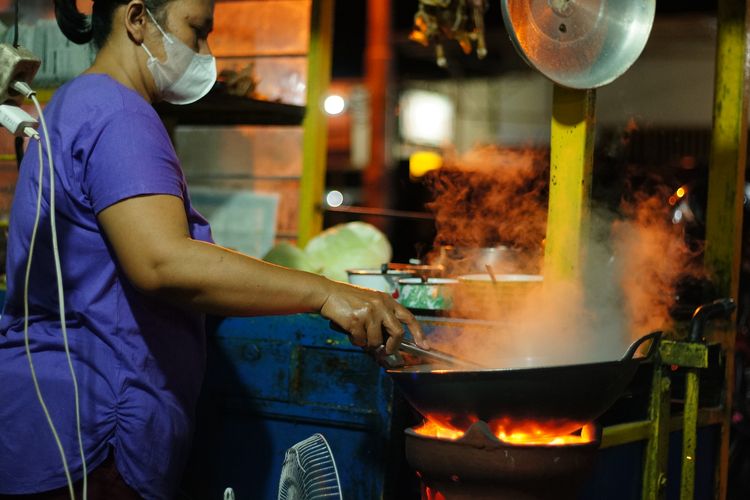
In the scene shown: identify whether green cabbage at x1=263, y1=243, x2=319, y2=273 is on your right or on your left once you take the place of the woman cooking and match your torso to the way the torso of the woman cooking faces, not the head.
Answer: on your left

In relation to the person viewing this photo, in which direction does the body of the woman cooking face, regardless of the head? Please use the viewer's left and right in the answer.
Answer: facing to the right of the viewer

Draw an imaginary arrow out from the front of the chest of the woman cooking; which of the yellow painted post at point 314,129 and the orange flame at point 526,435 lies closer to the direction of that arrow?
the orange flame

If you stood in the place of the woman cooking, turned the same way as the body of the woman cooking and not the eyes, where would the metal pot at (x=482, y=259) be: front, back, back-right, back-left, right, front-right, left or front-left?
front-left

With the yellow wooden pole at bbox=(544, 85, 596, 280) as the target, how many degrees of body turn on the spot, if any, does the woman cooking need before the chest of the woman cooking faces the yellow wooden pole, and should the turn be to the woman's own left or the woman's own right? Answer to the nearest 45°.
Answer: approximately 45° to the woman's own left

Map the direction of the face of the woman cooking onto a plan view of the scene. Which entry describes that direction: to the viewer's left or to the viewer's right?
to the viewer's right

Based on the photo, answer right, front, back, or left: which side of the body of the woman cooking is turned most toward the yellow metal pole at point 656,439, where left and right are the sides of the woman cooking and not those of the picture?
front

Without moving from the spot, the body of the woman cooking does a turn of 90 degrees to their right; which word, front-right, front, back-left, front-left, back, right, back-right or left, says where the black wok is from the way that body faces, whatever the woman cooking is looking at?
left

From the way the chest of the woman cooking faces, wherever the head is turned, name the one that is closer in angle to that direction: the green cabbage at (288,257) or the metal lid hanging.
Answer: the metal lid hanging

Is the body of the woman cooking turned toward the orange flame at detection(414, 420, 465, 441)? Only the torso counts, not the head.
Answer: yes

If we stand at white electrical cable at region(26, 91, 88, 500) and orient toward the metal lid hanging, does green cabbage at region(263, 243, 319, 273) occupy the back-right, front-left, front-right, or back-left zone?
front-left

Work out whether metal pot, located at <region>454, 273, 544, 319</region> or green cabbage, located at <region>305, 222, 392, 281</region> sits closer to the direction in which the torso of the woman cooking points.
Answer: the metal pot
